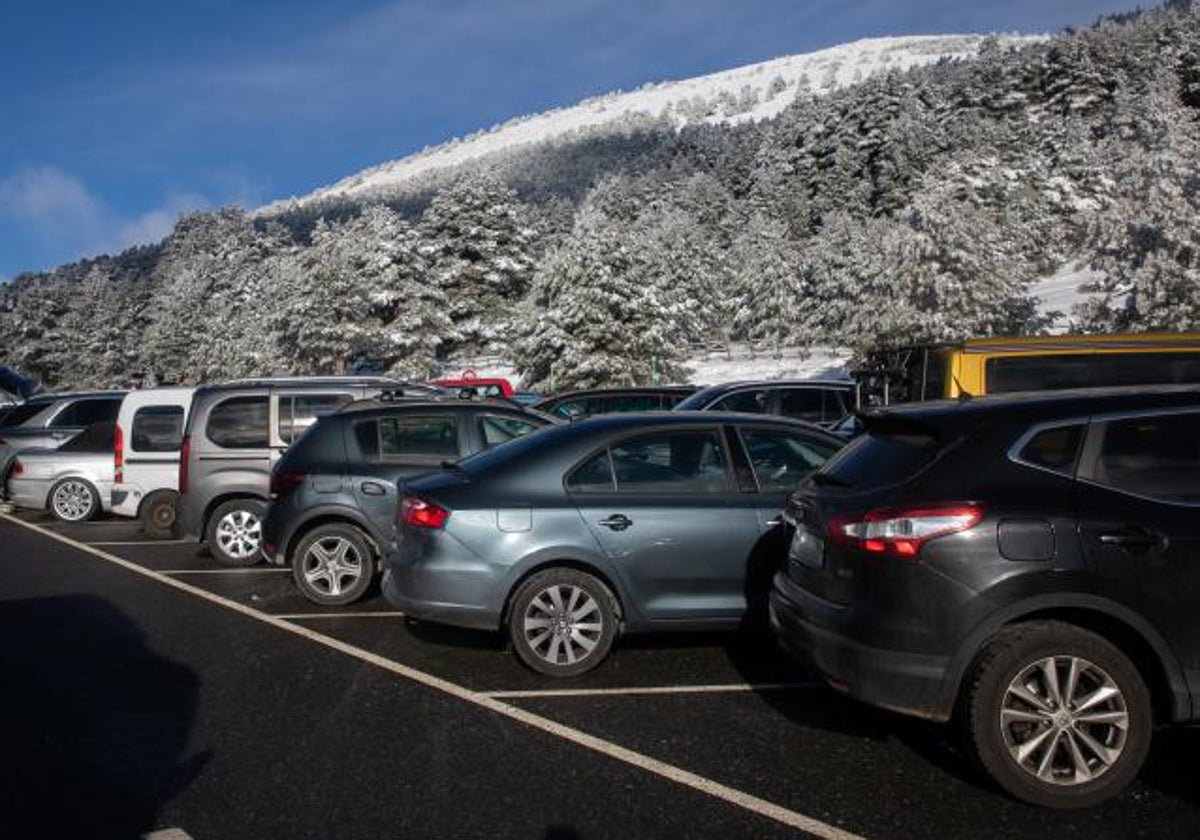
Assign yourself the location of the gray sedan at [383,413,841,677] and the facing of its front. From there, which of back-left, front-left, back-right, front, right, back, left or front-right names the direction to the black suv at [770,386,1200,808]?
front-right

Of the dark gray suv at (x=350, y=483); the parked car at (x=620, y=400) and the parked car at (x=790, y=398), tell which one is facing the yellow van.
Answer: the dark gray suv

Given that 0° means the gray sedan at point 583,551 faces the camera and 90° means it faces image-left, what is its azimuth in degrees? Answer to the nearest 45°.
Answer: approximately 270°

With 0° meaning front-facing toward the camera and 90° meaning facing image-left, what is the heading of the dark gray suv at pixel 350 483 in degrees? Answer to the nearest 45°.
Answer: approximately 270°

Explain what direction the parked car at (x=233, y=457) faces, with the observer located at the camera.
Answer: facing to the right of the viewer

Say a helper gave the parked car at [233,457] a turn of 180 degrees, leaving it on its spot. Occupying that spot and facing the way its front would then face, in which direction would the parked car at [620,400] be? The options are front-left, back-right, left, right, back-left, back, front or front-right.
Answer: back-right

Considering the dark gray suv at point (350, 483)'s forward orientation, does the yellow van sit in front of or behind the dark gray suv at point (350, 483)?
in front

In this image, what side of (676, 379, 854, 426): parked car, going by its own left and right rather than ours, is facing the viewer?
left

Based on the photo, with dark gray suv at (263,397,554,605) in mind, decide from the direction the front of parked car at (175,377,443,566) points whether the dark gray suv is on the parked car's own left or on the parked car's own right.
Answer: on the parked car's own right
